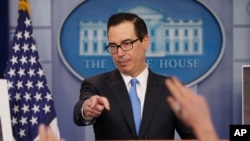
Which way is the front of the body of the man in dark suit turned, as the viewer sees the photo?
toward the camera

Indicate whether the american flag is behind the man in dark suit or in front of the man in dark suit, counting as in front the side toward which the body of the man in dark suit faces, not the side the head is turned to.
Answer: behind
